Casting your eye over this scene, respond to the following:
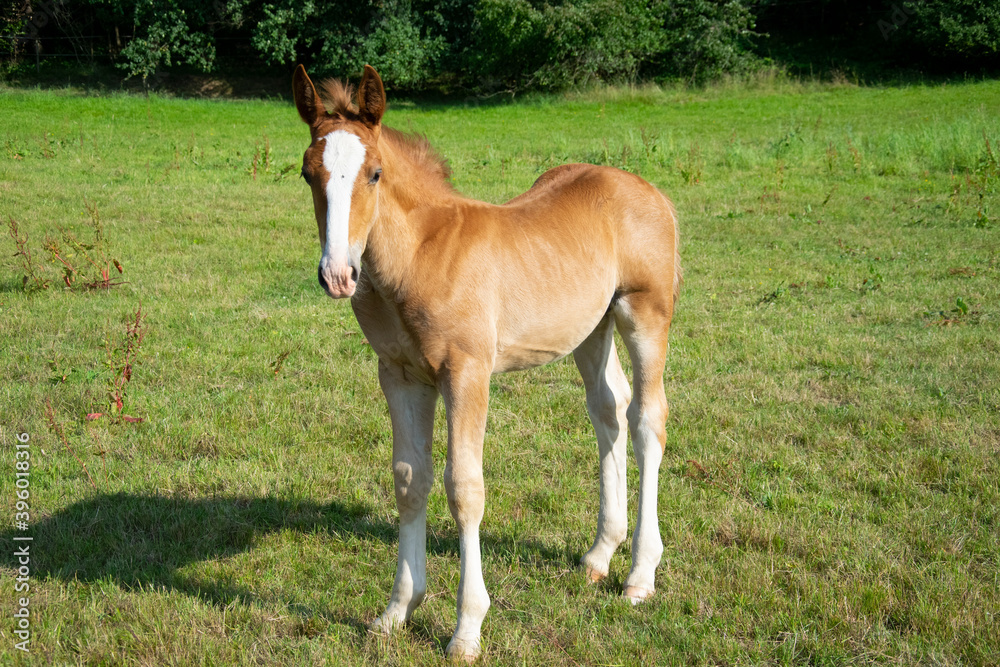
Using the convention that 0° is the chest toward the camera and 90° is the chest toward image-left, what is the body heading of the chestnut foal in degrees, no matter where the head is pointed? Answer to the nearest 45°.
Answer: approximately 45°
